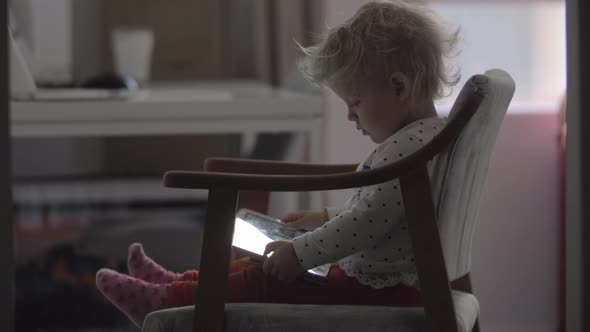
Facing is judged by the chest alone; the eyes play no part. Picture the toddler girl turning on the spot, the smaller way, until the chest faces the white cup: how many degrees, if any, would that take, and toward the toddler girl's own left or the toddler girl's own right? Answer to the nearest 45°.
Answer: approximately 90° to the toddler girl's own right

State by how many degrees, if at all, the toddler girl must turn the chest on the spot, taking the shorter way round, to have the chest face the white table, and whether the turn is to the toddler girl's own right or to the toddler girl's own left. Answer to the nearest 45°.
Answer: approximately 45° to the toddler girl's own right

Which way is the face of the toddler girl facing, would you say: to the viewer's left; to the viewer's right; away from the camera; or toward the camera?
to the viewer's left

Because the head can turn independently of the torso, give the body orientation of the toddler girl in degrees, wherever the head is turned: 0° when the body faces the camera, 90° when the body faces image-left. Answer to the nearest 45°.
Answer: approximately 90°

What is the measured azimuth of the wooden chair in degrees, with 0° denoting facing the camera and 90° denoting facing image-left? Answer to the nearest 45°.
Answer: approximately 90°

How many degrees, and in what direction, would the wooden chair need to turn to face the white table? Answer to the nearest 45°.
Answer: approximately 45° to its right

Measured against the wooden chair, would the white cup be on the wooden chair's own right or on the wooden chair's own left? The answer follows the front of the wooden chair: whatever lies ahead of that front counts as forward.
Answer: on the wooden chair's own right
